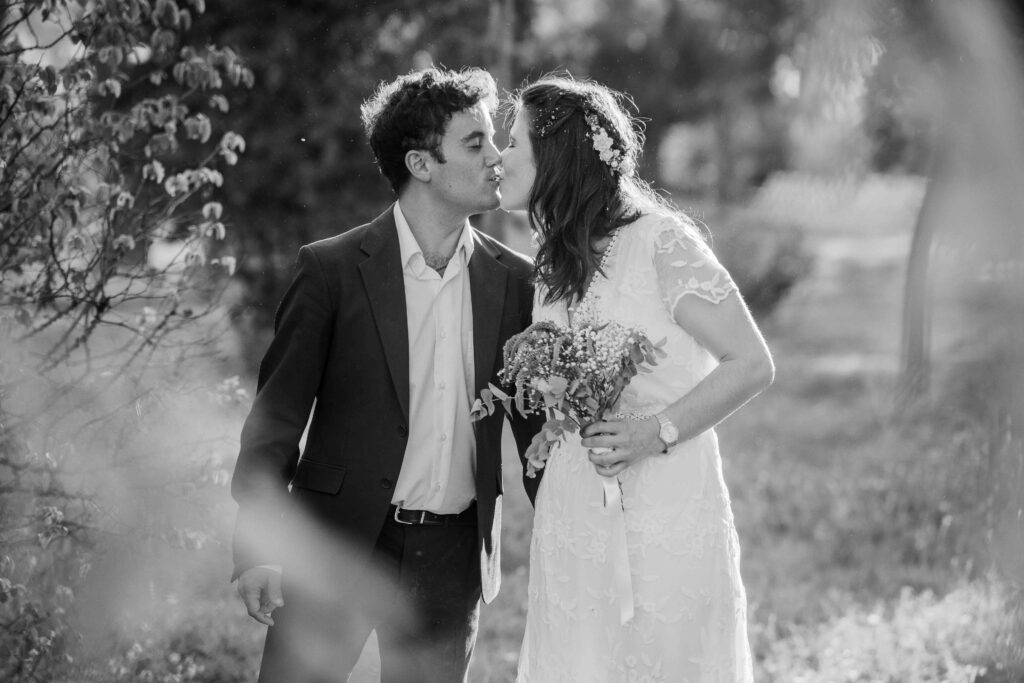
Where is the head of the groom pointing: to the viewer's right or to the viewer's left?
to the viewer's right

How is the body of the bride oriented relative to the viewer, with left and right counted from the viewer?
facing the viewer and to the left of the viewer

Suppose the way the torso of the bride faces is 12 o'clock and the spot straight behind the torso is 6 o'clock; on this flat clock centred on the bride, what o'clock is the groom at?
The groom is roughly at 2 o'clock from the bride.
